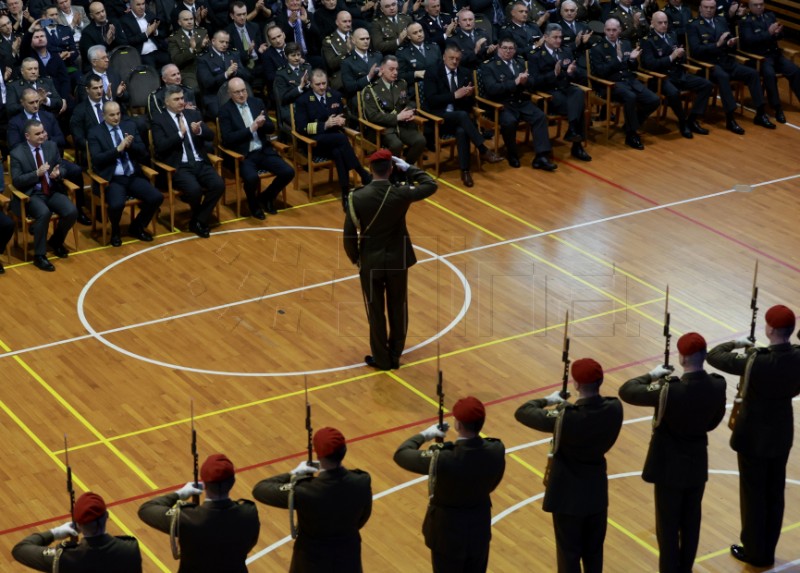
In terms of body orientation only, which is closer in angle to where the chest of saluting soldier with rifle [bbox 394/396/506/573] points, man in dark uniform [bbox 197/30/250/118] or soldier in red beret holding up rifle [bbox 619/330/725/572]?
the man in dark uniform

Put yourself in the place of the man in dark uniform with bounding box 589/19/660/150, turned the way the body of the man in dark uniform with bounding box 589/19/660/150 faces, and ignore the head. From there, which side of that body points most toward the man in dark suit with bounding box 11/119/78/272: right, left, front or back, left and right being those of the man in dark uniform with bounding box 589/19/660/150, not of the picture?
right

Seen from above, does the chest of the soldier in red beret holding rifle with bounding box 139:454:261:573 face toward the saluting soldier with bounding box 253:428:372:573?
no

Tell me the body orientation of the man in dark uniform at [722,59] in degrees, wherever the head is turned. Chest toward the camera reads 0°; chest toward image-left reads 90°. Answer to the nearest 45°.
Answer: approximately 315°

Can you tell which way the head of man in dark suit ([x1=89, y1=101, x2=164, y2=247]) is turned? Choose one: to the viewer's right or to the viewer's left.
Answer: to the viewer's right

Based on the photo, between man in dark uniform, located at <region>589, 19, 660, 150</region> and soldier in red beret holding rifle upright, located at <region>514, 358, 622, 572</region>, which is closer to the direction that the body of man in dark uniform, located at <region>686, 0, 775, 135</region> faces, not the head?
the soldier in red beret holding rifle upright

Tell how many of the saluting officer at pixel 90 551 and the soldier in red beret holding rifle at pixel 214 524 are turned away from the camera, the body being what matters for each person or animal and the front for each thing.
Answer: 2

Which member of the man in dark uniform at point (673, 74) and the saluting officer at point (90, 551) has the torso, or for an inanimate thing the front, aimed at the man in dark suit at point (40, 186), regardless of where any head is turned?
the saluting officer

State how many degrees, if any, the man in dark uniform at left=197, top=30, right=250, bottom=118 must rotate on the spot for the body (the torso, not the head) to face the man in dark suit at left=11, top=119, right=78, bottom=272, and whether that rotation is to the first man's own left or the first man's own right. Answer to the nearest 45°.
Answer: approximately 90° to the first man's own right

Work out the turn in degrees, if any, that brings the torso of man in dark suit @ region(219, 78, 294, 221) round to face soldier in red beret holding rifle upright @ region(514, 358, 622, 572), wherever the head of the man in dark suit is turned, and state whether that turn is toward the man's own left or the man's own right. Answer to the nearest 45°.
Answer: approximately 45° to the man's own right

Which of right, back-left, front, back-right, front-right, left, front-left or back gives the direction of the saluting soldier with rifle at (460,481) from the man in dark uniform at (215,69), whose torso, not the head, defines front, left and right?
front-right

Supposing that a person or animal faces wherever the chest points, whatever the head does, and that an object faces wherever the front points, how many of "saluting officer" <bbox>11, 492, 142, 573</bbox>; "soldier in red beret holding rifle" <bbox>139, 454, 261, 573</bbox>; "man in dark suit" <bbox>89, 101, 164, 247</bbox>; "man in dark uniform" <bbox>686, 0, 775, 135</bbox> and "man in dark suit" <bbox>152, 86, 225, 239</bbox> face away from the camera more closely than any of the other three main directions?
2

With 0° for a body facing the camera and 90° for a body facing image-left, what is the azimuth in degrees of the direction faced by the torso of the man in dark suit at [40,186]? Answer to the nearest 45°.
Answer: approximately 315°

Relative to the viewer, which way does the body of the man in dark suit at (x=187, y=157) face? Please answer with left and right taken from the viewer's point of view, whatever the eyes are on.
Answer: facing the viewer and to the right of the viewer

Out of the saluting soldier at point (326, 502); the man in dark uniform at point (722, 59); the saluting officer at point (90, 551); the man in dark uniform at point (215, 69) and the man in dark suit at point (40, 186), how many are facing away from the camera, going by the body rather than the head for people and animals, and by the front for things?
2

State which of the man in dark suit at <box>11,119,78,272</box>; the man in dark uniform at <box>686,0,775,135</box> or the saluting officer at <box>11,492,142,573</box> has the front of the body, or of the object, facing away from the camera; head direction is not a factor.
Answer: the saluting officer

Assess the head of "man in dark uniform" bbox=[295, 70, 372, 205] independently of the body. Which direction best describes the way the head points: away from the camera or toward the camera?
toward the camera

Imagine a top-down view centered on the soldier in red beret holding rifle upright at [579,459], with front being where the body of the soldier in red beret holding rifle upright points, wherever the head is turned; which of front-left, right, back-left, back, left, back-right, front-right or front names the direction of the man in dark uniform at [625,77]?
front-right

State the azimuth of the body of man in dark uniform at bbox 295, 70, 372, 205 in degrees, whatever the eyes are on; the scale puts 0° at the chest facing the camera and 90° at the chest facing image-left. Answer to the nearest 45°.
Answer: approximately 315°

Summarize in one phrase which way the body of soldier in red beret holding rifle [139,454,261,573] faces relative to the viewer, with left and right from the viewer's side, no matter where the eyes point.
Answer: facing away from the viewer

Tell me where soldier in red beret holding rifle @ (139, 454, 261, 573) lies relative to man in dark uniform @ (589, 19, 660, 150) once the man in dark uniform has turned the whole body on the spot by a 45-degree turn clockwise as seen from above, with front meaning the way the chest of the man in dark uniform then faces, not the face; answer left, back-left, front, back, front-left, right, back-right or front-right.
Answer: front

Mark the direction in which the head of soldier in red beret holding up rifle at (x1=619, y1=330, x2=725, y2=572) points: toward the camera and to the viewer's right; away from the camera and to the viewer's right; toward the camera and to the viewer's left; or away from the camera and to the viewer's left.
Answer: away from the camera and to the viewer's left

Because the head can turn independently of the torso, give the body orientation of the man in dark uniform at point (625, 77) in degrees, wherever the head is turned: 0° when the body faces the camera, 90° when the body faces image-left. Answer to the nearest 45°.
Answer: approximately 315°
